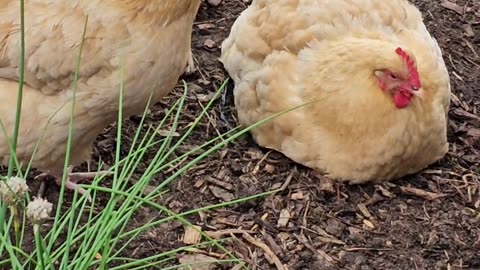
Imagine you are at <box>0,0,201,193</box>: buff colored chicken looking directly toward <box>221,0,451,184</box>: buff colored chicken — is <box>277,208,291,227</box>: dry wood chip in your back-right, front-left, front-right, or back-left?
front-right

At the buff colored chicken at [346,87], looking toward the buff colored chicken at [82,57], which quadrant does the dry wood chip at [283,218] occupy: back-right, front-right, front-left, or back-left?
front-left

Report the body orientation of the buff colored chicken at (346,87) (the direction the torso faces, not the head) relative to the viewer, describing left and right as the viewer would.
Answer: facing the viewer and to the right of the viewer

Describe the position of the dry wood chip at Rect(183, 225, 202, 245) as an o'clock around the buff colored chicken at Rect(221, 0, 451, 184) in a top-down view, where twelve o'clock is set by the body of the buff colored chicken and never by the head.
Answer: The dry wood chip is roughly at 3 o'clock from the buff colored chicken.

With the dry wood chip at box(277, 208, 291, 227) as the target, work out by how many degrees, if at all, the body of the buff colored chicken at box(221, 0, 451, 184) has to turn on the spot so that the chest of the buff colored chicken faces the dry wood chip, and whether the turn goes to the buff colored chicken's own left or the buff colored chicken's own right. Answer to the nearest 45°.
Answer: approximately 90° to the buff colored chicken's own right
